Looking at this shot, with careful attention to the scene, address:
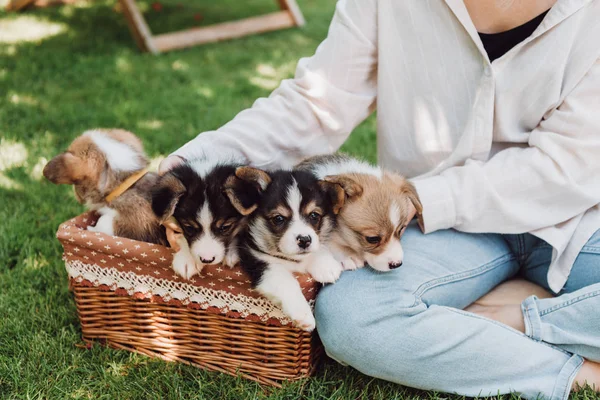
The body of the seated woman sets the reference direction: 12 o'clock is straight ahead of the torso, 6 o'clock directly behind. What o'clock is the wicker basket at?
The wicker basket is roughly at 2 o'clock from the seated woman.

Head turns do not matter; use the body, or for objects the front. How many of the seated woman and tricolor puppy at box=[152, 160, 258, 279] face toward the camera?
2

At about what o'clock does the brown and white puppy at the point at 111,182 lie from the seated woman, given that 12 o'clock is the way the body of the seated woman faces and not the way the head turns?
The brown and white puppy is roughly at 3 o'clock from the seated woman.

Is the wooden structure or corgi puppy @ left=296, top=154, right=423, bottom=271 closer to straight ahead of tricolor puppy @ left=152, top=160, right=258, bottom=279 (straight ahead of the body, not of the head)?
the corgi puppy

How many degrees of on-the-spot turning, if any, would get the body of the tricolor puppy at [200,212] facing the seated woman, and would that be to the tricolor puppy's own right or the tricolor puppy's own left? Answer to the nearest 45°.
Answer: approximately 90° to the tricolor puppy's own left

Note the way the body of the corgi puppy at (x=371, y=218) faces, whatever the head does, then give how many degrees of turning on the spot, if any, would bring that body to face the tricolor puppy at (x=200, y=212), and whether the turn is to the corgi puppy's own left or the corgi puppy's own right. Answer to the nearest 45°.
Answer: approximately 135° to the corgi puppy's own right

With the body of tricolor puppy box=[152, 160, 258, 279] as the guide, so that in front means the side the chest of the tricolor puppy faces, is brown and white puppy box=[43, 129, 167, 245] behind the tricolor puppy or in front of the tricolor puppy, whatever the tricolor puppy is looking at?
behind

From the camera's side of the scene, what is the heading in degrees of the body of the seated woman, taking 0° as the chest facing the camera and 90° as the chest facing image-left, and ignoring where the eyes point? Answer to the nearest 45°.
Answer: approximately 0°

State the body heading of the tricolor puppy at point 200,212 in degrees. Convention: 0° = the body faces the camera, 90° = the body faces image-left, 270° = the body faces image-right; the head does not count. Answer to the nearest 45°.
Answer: approximately 0°

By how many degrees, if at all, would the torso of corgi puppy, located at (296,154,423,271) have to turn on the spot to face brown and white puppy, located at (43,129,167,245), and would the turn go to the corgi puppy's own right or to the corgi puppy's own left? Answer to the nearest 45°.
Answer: approximately 135° to the corgi puppy's own right

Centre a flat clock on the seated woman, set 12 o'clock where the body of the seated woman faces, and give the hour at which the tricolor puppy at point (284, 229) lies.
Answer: The tricolor puppy is roughly at 2 o'clock from the seated woman.
